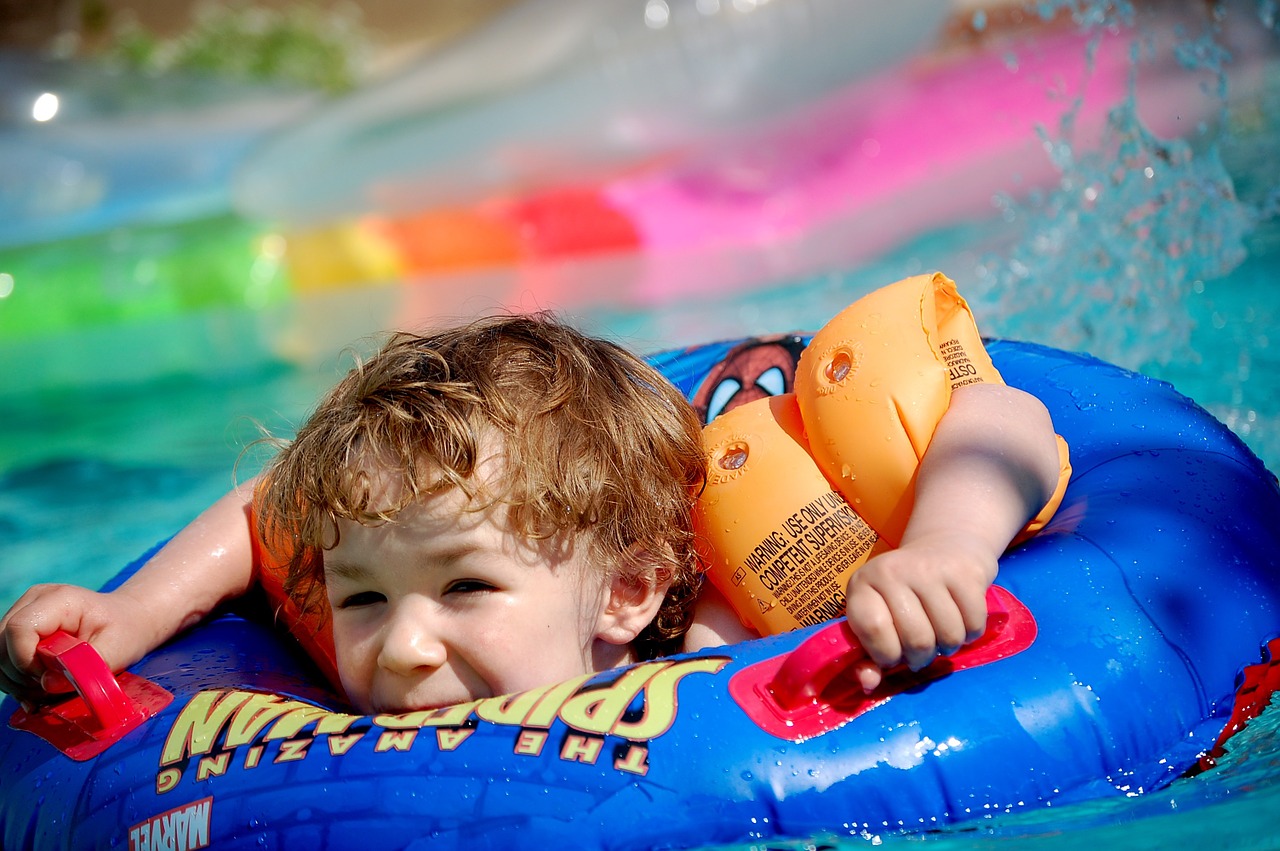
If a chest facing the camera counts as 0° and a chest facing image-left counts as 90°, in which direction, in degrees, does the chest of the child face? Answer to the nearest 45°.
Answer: approximately 45°
